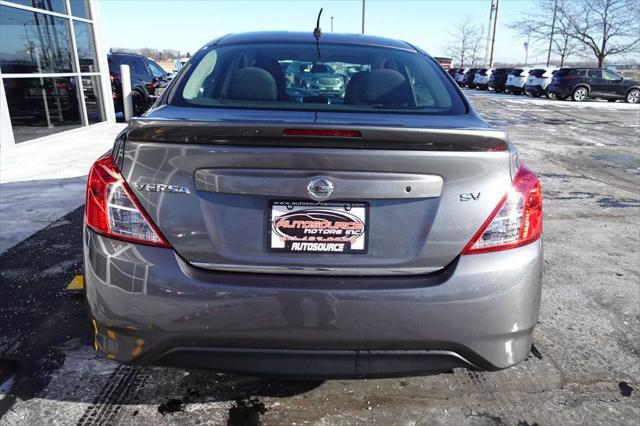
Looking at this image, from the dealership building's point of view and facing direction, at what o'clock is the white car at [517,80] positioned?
The white car is roughly at 10 o'clock from the dealership building.

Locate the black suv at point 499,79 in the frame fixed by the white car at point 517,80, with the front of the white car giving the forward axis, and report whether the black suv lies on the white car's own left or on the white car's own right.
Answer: on the white car's own left

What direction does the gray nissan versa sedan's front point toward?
away from the camera

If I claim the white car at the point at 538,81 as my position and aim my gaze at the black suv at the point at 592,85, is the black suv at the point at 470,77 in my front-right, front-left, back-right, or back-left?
back-left

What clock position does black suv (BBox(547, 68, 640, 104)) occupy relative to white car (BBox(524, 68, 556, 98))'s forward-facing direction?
The black suv is roughly at 3 o'clock from the white car.

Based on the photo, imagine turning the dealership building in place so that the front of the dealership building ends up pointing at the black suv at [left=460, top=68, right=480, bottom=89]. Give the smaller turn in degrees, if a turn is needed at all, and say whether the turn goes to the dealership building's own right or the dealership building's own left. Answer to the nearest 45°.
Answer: approximately 90° to the dealership building's own left

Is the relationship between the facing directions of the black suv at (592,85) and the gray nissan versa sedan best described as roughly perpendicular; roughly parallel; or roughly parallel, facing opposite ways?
roughly perpendicular

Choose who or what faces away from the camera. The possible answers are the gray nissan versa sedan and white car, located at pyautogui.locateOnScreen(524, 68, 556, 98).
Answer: the gray nissan versa sedan

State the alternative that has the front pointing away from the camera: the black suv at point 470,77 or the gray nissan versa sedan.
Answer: the gray nissan versa sedan
